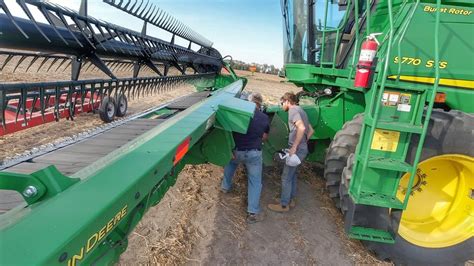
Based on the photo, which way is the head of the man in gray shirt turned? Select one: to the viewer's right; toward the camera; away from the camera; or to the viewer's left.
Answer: to the viewer's left

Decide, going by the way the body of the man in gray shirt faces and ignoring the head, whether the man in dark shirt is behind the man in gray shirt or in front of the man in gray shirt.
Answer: in front

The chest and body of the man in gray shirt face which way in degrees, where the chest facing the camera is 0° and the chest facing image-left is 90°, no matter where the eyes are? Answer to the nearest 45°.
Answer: approximately 90°

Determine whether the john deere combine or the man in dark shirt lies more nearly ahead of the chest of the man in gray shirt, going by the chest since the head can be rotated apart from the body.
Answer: the man in dark shirt
